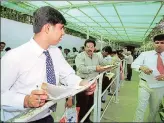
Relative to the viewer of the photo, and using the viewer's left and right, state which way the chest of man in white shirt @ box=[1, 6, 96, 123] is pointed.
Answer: facing the viewer and to the right of the viewer

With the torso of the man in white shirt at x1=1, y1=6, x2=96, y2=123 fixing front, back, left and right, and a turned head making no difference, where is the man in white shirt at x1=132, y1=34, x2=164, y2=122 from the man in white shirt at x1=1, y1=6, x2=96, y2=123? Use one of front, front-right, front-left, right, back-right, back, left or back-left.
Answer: left

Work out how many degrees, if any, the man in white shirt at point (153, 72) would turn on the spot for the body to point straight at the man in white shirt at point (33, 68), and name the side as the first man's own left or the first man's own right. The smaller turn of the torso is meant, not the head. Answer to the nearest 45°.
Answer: approximately 45° to the first man's own right

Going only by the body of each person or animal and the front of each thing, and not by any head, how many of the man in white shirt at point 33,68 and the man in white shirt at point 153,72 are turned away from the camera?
0

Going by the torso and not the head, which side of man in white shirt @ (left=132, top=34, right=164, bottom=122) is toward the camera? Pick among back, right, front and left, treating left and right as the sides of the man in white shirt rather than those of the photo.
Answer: front
